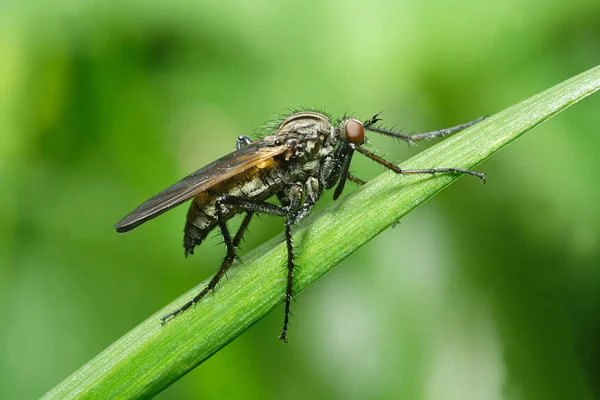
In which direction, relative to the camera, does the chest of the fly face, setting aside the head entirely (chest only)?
to the viewer's right
